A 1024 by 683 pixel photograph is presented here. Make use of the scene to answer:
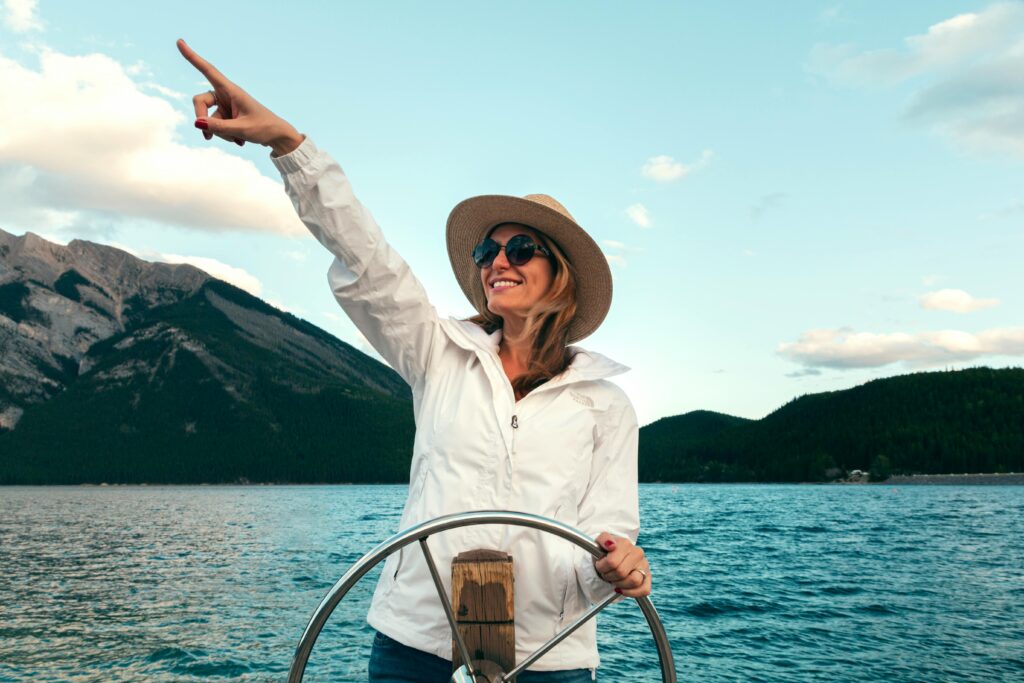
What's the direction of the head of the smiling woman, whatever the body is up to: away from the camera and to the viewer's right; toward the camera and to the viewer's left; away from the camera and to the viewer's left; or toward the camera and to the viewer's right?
toward the camera and to the viewer's left

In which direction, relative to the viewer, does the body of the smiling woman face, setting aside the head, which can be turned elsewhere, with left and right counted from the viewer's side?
facing the viewer
